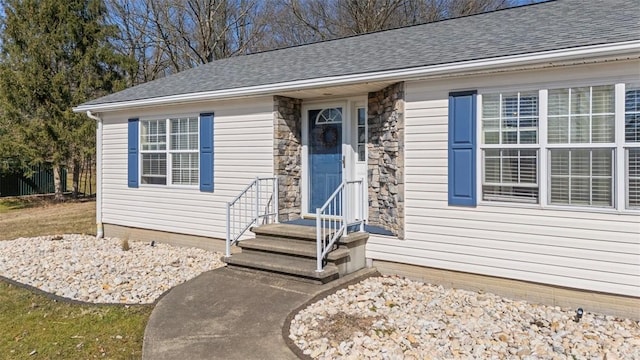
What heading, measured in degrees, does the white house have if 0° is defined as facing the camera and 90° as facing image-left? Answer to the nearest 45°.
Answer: approximately 45°

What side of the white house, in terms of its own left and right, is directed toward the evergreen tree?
right
